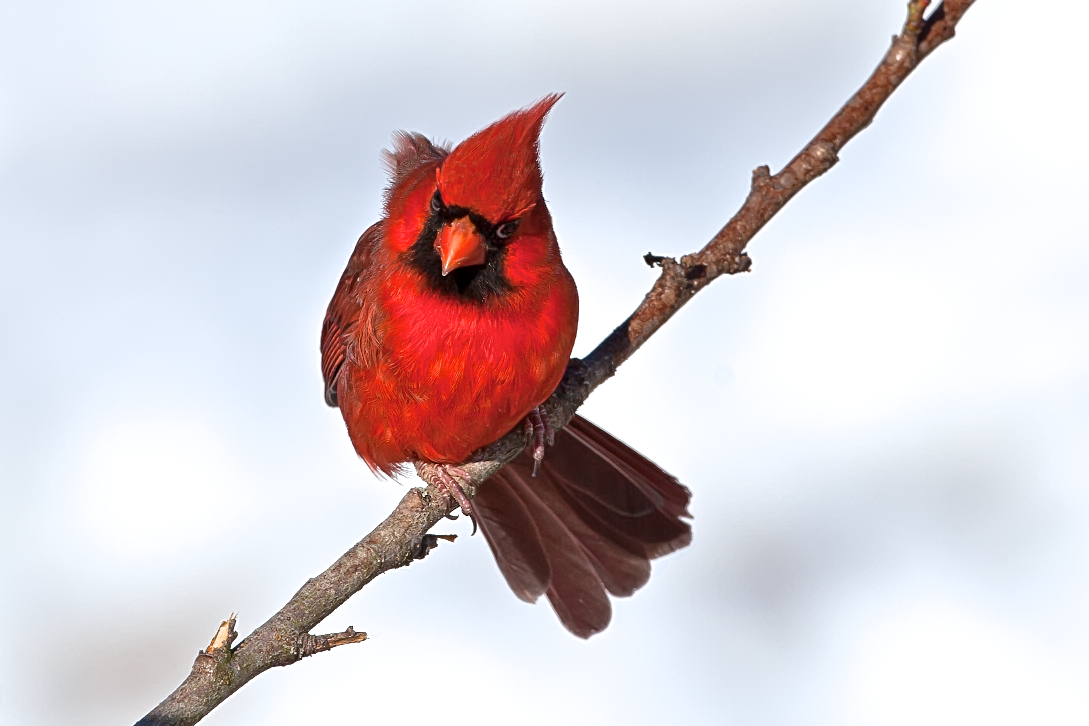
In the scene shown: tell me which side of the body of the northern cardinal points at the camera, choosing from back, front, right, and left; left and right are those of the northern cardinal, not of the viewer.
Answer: front
